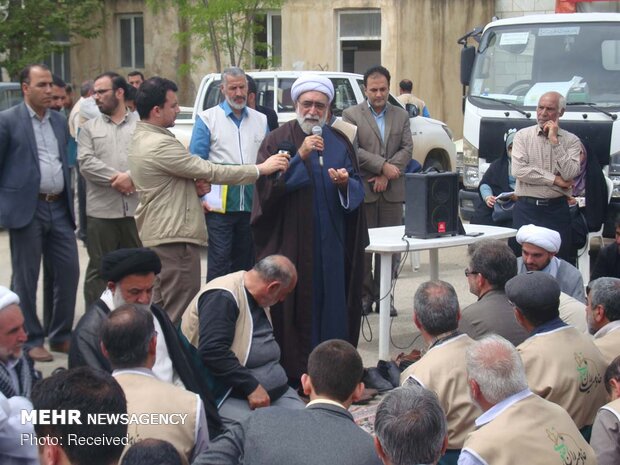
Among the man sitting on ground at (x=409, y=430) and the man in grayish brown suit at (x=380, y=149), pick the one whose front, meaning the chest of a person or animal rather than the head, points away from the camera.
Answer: the man sitting on ground

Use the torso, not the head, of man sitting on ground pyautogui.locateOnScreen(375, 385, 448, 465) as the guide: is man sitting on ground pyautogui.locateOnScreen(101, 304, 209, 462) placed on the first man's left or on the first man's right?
on the first man's left

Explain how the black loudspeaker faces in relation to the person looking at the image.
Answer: facing the viewer and to the right of the viewer

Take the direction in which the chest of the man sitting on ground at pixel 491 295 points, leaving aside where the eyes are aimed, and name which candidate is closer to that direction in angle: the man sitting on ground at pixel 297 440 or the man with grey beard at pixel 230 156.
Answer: the man with grey beard

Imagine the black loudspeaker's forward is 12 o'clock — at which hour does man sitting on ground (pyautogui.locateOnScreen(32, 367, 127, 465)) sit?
The man sitting on ground is roughly at 2 o'clock from the black loudspeaker.

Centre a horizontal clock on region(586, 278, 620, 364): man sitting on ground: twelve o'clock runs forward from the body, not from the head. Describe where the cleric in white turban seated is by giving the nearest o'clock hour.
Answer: The cleric in white turban seated is roughly at 1 o'clock from the man sitting on ground.

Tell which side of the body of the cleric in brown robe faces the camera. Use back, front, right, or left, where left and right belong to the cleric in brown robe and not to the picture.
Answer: front

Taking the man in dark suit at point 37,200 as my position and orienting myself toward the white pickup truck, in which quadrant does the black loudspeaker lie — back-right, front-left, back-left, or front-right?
front-right

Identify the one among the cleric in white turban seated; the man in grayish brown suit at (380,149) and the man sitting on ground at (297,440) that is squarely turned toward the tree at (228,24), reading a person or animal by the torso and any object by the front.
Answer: the man sitting on ground

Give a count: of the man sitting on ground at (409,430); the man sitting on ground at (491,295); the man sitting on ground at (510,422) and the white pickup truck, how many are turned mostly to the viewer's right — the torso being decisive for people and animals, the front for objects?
1

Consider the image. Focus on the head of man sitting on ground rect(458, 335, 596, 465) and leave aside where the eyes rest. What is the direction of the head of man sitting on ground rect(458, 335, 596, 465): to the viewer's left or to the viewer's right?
to the viewer's left

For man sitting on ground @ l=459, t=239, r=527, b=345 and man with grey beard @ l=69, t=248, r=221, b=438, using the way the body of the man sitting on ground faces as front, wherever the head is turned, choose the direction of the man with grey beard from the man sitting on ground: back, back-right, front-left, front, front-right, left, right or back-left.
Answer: left

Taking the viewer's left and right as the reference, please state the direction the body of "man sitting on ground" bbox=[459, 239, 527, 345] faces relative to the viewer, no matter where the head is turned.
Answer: facing away from the viewer and to the left of the viewer

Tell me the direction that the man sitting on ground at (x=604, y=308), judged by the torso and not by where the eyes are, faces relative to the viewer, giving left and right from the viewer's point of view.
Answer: facing away from the viewer and to the left of the viewer

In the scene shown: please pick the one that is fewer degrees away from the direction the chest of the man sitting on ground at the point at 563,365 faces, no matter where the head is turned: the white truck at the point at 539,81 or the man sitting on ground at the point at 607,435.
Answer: the white truck

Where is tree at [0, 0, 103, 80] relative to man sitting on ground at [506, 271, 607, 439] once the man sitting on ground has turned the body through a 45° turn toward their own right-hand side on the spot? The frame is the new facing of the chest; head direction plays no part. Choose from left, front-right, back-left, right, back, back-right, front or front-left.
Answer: front-left

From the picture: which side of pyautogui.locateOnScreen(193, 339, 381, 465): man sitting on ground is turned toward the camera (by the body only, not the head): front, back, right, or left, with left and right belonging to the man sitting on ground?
back
